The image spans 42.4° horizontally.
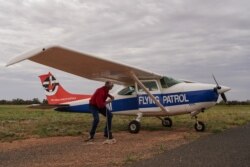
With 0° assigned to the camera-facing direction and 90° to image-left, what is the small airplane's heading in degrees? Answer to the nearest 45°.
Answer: approximately 315°
